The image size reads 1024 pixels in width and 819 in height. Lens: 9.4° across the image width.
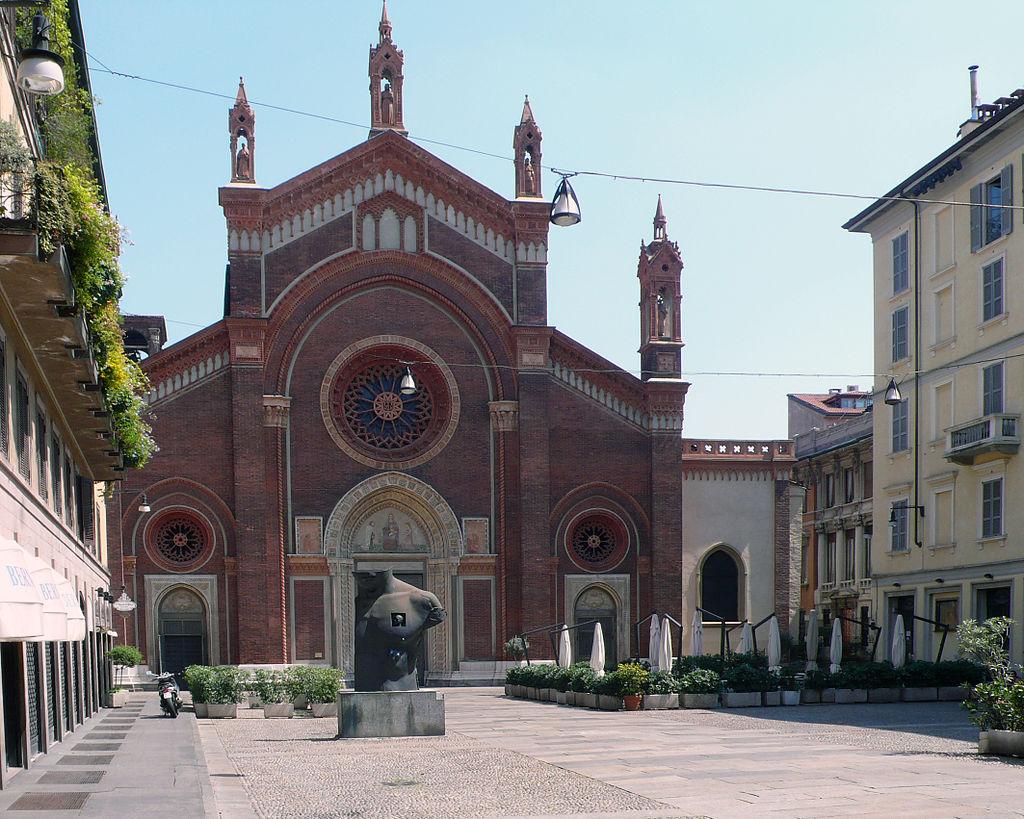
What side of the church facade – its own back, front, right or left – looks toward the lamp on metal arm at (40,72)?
front

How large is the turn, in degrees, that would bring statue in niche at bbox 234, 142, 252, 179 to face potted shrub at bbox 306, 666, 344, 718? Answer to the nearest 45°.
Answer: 0° — it already faces it

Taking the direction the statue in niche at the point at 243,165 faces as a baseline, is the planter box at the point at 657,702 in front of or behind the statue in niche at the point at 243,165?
in front

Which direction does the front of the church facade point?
toward the camera

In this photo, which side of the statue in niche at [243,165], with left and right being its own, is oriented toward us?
front
